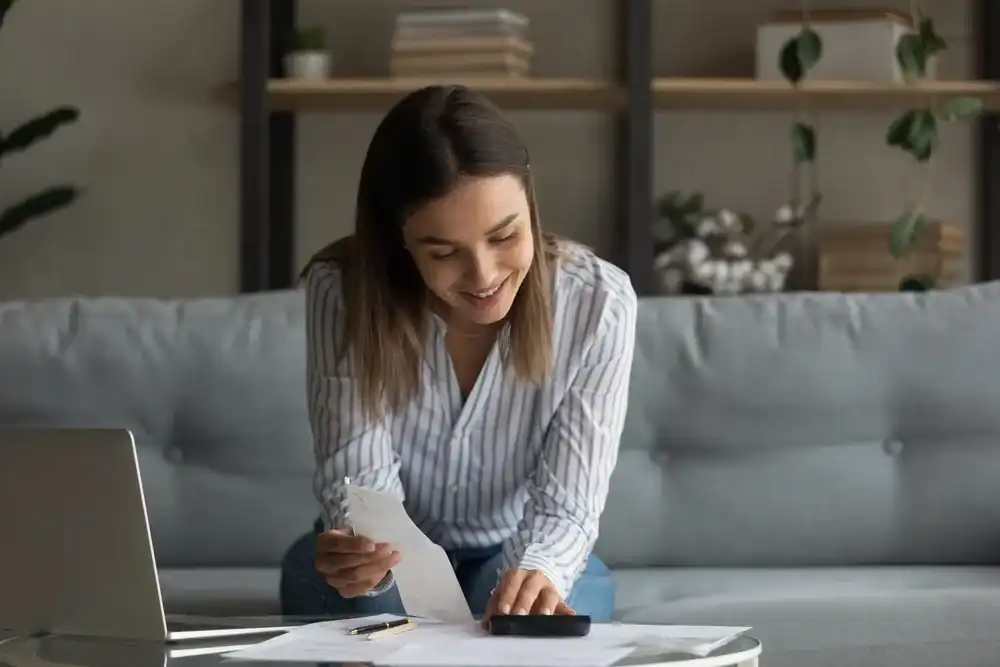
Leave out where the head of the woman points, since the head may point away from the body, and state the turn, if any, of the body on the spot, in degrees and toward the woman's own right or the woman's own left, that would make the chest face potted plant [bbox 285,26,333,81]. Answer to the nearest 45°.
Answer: approximately 180°

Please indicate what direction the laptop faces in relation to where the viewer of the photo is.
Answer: facing away from the viewer and to the right of the viewer

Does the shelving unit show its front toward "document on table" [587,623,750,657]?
yes

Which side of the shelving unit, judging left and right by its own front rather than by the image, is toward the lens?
front

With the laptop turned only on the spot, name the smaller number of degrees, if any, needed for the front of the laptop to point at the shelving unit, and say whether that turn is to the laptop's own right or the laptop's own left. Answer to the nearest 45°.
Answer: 0° — it already faces it

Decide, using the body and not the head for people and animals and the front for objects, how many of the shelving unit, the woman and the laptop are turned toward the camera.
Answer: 2

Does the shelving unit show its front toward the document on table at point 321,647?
yes

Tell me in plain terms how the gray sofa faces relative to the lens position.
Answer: facing the viewer

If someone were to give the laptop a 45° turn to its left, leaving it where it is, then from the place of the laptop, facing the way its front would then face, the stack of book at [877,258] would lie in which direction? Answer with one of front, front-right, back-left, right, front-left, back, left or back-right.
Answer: front-right

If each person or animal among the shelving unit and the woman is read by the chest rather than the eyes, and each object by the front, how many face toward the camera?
2
